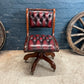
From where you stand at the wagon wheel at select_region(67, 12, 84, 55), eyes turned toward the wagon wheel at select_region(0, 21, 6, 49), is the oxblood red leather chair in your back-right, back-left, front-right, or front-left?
front-left

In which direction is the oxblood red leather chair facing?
toward the camera

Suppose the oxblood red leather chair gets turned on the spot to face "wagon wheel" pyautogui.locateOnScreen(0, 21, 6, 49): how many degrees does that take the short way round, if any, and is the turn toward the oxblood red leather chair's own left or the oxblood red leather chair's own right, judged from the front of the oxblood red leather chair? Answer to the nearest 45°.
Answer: approximately 90° to the oxblood red leather chair's own right

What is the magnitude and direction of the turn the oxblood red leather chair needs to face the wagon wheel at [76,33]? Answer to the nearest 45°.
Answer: approximately 135° to its left

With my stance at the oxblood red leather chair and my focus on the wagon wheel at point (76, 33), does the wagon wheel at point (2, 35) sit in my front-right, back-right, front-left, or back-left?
back-left

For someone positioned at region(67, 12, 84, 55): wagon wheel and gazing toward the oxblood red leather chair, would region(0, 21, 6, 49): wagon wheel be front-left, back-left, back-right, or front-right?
front-right
